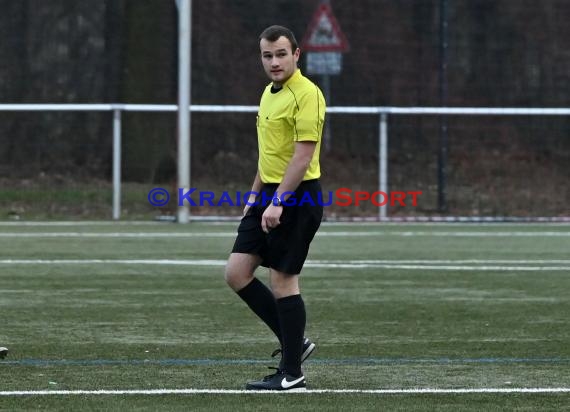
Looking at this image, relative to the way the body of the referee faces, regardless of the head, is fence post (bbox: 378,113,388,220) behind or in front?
behind

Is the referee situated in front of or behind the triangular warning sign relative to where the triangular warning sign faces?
in front

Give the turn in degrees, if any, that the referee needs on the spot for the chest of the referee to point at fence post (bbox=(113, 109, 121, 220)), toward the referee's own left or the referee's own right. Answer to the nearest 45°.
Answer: approximately 135° to the referee's own right

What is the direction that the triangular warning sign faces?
toward the camera

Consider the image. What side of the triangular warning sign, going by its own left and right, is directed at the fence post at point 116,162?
right

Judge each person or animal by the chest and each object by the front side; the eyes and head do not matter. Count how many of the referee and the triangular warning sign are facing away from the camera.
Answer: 0

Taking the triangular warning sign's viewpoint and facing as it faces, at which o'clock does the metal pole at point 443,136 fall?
The metal pole is roughly at 8 o'clock from the triangular warning sign.
